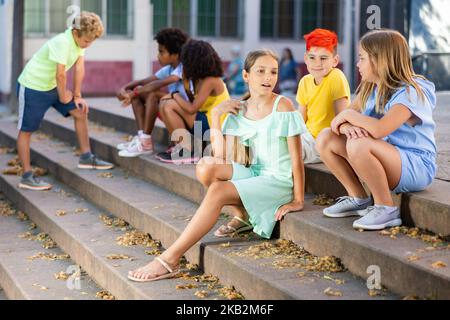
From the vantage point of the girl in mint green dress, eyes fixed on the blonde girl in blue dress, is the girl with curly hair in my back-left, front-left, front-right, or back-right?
back-left

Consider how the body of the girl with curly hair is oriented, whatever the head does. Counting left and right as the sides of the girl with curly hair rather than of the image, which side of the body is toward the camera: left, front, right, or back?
left

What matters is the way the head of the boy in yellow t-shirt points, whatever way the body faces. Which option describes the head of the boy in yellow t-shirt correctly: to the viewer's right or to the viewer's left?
to the viewer's left

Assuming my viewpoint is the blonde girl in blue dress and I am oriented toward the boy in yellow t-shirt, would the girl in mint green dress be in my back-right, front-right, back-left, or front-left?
front-left

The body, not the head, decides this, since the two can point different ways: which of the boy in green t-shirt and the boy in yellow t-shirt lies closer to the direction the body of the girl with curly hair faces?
the boy in green t-shirt

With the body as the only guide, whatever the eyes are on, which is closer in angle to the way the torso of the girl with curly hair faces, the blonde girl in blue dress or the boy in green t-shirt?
the boy in green t-shirt

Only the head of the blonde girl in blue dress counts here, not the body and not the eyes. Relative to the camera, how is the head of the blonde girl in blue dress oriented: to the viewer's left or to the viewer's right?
to the viewer's left

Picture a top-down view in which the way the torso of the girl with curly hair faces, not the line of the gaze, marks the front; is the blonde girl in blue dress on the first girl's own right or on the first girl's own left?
on the first girl's own left

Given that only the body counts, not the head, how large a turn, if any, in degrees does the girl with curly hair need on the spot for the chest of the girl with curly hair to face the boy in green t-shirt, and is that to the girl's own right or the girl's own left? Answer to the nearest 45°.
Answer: approximately 45° to the girl's own right
